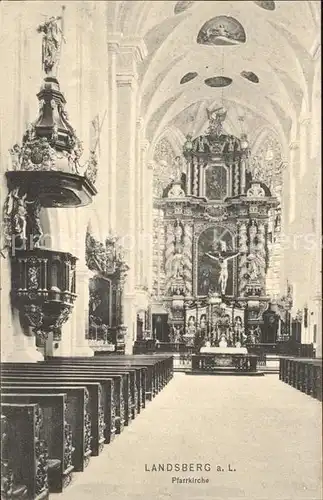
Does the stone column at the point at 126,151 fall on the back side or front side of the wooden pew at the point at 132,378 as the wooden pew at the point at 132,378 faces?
on the front side

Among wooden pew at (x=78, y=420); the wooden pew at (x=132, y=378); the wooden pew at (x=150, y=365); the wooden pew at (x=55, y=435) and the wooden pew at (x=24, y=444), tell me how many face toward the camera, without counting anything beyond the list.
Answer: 0

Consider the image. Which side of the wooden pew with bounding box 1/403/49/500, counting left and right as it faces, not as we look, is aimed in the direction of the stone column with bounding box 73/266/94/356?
front

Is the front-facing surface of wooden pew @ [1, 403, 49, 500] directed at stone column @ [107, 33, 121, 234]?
yes

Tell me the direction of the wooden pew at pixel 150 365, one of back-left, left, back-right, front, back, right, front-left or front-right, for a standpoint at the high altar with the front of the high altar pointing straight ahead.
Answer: front

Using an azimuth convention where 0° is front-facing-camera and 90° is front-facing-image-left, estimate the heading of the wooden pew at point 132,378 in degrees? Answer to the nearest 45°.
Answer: approximately 180°

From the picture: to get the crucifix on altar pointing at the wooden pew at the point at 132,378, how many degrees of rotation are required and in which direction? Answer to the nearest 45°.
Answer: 0° — it already faces it

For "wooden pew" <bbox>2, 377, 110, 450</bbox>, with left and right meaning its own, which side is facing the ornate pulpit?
front

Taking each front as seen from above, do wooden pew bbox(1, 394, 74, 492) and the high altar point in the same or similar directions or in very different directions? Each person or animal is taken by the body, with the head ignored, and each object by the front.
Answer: very different directions

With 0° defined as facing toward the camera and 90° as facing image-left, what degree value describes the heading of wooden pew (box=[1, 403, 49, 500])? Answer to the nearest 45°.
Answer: approximately 180°

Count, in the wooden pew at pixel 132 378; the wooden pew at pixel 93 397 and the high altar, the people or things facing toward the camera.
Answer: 1

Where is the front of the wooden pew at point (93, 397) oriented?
away from the camera

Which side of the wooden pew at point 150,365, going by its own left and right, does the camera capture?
back

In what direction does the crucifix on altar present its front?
toward the camera

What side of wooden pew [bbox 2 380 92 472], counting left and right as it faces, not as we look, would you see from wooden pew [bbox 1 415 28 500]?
back

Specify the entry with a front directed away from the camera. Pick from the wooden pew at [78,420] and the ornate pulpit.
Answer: the wooden pew

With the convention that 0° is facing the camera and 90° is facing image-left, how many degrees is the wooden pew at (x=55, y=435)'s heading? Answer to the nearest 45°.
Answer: approximately 180°

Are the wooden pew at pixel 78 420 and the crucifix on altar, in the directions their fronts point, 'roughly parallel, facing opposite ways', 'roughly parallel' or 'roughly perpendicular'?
roughly parallel, facing opposite ways
